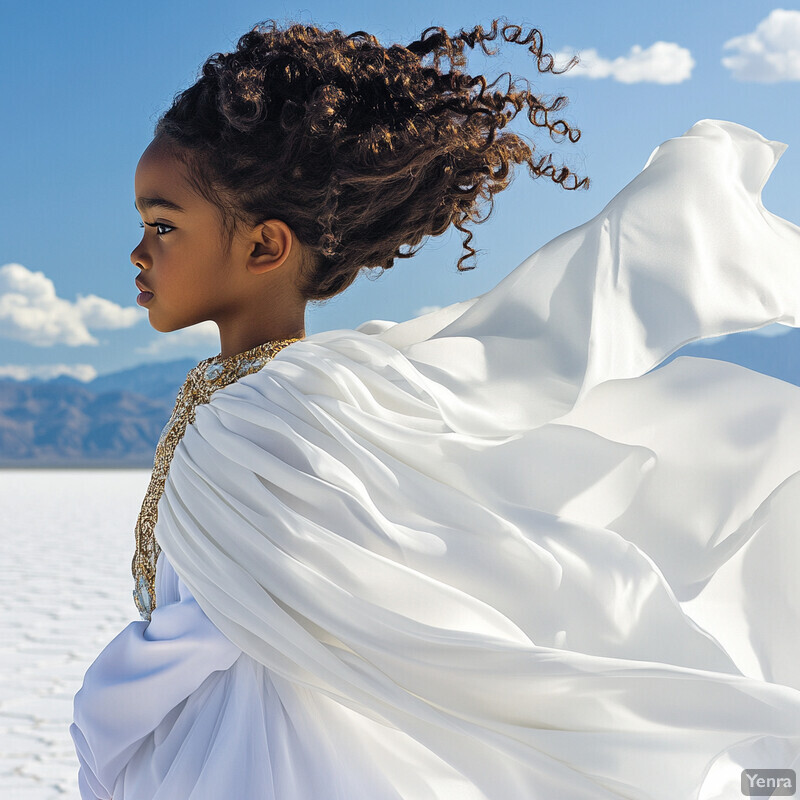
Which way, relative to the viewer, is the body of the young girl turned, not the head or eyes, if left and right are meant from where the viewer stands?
facing to the left of the viewer

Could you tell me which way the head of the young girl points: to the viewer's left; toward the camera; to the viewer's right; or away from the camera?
to the viewer's left
